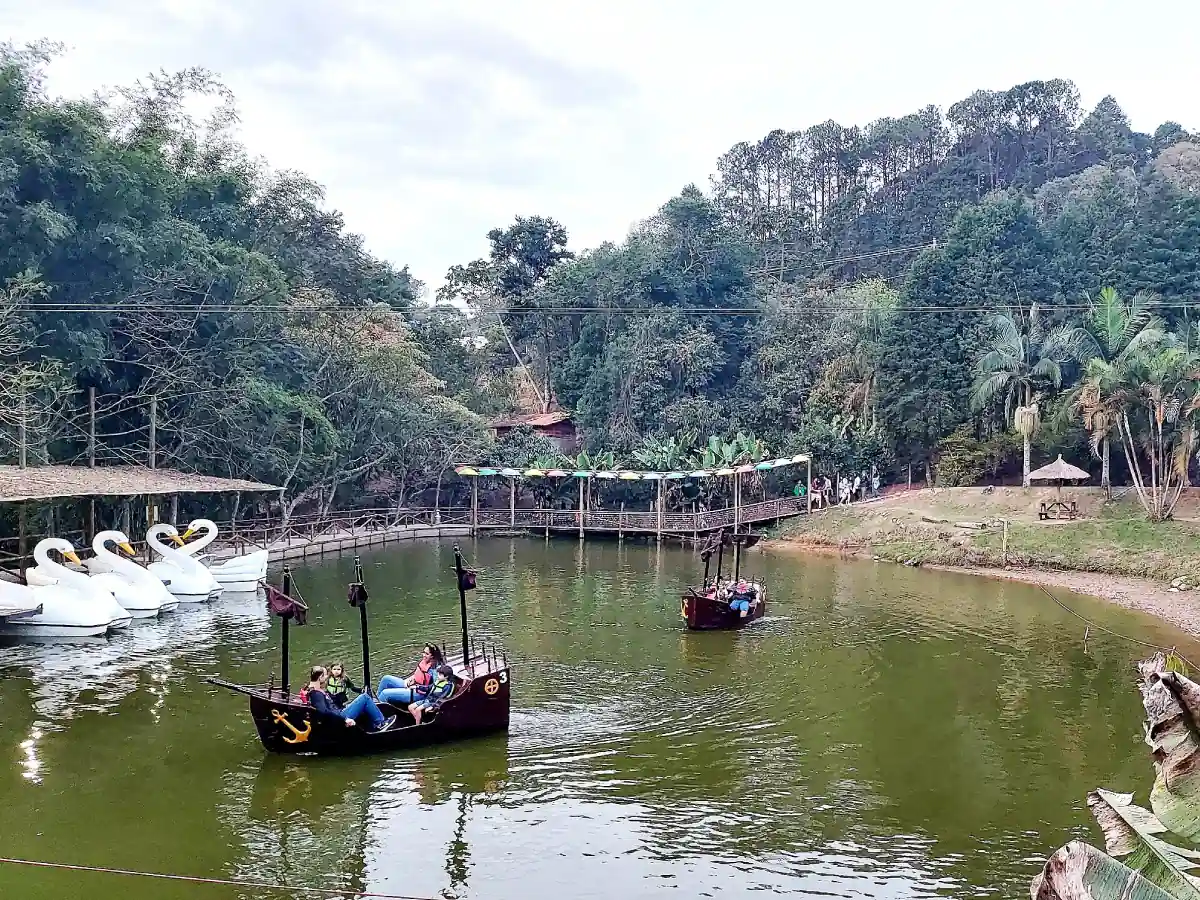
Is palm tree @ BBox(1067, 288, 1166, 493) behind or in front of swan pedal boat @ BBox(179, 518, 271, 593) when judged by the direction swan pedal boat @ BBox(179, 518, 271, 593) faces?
behind

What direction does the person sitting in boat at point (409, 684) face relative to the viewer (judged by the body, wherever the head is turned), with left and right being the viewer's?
facing to the left of the viewer

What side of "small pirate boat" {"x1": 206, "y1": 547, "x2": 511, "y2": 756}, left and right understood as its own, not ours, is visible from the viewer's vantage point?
left

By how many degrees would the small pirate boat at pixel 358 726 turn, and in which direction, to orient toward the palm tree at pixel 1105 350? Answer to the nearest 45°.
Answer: approximately 135° to its right

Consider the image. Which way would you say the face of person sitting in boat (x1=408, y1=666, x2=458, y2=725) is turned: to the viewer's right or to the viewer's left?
to the viewer's left
